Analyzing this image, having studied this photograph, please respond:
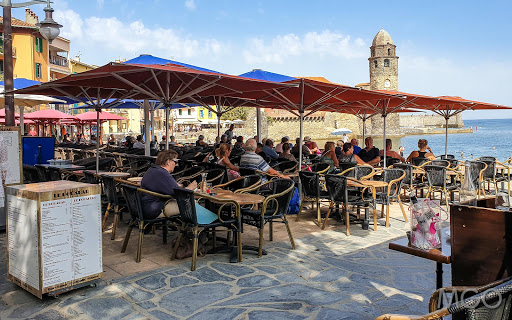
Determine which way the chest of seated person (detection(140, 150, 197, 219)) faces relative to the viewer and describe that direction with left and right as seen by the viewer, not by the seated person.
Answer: facing to the right of the viewer

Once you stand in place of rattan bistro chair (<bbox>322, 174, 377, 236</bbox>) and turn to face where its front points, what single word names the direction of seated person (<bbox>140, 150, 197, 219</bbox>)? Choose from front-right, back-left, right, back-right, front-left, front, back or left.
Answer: back

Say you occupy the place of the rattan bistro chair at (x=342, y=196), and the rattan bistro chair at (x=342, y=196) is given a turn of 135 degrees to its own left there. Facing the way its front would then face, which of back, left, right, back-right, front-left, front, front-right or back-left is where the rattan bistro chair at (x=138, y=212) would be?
front-left

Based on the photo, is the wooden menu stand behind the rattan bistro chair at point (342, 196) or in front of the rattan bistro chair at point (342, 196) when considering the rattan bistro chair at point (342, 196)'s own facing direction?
behind

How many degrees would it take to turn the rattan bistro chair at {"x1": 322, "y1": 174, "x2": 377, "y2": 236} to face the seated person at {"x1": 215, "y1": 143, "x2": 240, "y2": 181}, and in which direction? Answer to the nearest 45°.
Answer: approximately 135° to its left

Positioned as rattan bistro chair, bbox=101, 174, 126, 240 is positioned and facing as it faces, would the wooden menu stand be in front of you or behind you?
behind

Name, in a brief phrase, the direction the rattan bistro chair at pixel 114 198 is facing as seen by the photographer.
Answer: facing away from the viewer and to the right of the viewer

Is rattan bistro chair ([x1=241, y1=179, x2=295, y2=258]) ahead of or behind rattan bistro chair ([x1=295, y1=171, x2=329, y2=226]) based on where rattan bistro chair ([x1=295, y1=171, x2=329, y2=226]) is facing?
behind

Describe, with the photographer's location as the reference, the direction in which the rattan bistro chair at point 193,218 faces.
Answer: facing away from the viewer and to the right of the viewer

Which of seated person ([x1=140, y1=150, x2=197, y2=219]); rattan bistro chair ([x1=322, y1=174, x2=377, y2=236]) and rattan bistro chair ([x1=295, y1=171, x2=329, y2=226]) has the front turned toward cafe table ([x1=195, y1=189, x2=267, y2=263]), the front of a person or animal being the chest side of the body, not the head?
the seated person
